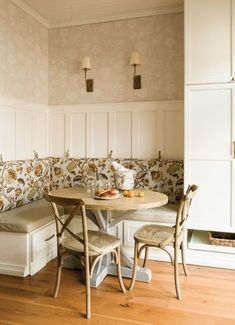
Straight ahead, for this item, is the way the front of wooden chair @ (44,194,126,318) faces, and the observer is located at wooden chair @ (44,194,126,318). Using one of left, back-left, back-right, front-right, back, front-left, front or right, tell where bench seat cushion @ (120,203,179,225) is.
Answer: front

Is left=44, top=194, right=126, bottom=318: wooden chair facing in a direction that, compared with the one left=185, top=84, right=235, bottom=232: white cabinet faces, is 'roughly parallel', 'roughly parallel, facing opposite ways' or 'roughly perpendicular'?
roughly parallel, facing opposite ways

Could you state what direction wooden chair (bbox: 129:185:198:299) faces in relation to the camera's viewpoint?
facing to the left of the viewer

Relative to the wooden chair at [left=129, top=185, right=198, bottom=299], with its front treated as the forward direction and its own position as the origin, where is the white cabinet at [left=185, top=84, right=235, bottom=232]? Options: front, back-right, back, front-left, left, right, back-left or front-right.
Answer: back-right

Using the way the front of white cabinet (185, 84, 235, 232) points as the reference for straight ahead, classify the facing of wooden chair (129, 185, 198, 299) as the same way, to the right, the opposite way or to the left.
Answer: to the right

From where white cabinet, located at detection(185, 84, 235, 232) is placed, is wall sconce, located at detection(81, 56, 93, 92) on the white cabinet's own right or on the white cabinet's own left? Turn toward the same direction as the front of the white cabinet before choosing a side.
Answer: on the white cabinet's own right

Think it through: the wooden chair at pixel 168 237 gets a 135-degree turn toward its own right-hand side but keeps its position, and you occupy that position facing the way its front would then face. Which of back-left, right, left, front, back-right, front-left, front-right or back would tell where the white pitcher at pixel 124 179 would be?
left

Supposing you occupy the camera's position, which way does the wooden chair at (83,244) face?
facing away from the viewer and to the right of the viewer

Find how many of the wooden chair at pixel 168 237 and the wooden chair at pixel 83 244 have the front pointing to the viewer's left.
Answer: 1

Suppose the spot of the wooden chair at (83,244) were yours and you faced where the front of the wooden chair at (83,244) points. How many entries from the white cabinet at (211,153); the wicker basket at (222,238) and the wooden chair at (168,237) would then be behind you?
0

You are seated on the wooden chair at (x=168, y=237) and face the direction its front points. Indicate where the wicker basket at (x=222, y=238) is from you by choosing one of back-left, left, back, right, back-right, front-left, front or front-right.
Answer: back-right
